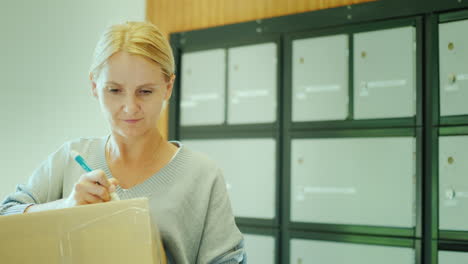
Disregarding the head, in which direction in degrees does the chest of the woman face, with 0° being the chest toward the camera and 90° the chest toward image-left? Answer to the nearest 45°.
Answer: approximately 0°
